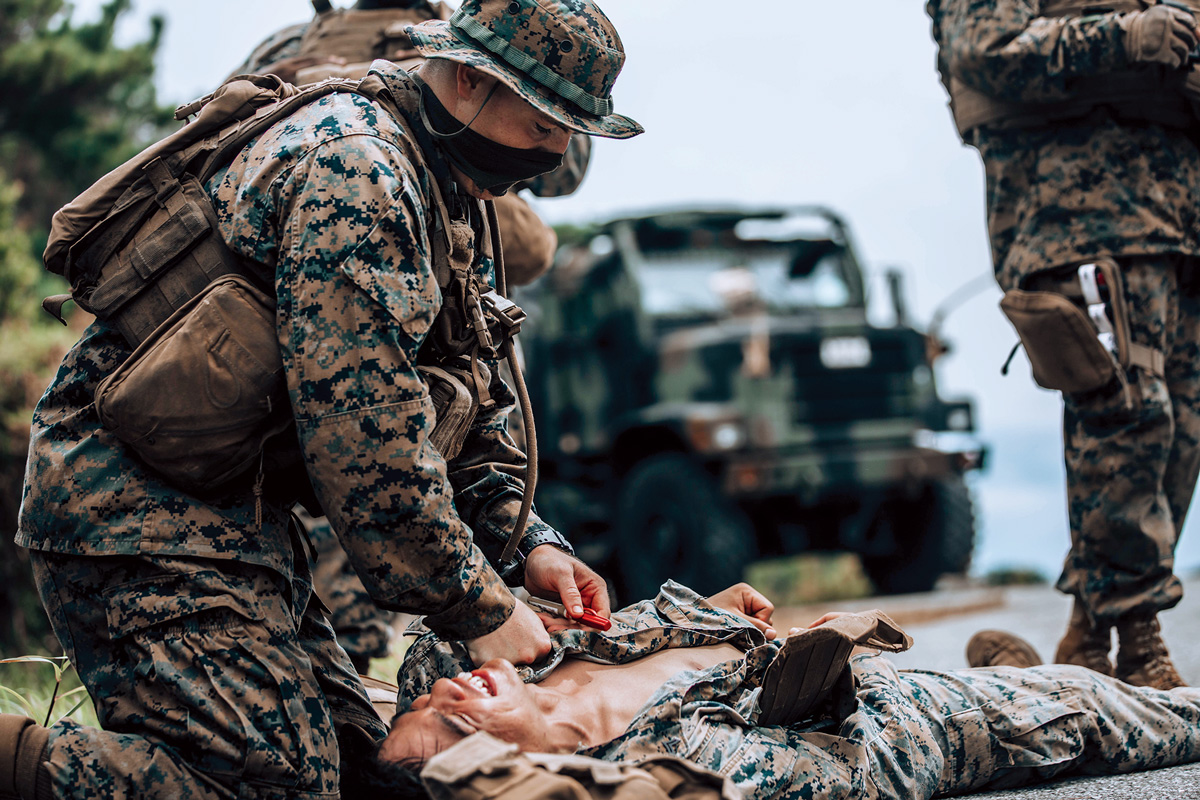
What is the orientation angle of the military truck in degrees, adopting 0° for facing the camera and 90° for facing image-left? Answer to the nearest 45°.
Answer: approximately 315°
